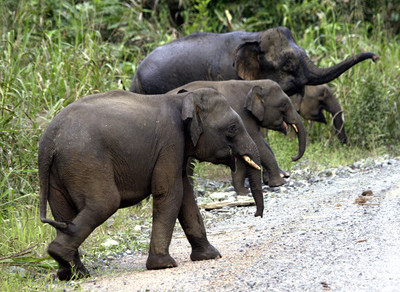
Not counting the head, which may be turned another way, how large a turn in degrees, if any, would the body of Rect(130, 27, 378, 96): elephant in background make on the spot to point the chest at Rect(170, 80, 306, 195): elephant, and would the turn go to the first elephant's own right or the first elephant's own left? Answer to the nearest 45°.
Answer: approximately 90° to the first elephant's own right

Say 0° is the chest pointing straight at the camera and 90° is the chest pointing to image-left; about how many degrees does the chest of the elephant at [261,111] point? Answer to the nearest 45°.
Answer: approximately 270°

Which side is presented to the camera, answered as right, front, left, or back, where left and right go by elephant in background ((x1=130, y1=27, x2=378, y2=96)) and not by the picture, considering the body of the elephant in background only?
right

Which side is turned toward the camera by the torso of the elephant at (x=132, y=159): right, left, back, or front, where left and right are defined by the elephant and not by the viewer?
right

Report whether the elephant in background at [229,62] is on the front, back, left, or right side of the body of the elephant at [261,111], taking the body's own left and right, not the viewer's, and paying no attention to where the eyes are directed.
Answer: left

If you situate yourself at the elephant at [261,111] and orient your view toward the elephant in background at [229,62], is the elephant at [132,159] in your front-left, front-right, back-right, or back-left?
back-left

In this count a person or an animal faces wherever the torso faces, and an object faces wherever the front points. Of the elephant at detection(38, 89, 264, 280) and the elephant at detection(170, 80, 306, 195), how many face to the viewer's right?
2
